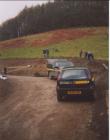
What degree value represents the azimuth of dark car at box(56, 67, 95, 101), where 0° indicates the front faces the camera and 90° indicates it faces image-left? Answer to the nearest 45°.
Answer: approximately 180°

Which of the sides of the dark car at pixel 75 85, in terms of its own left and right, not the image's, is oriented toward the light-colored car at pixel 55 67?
front
